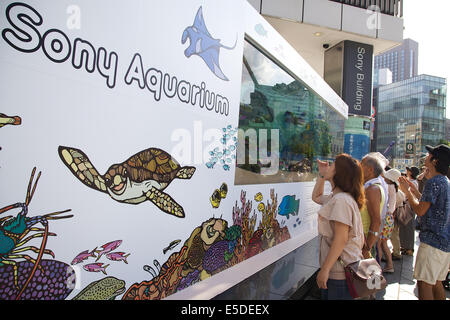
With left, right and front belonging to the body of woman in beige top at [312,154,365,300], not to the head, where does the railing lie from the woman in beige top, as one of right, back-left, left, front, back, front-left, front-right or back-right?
right

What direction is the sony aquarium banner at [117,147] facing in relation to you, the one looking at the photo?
facing the viewer and to the right of the viewer

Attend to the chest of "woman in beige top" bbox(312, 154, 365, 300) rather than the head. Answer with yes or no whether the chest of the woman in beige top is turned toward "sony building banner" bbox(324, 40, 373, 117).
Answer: no

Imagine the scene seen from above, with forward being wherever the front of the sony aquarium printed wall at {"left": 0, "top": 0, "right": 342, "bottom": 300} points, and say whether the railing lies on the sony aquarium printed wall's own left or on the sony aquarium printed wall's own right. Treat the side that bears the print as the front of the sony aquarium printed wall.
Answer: on the sony aquarium printed wall's own left

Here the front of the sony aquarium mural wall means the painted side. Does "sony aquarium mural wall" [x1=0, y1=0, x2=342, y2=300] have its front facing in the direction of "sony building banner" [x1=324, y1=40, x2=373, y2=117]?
no

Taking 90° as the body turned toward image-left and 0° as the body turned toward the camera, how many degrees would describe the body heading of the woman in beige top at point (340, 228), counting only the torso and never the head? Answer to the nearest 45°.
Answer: approximately 90°
